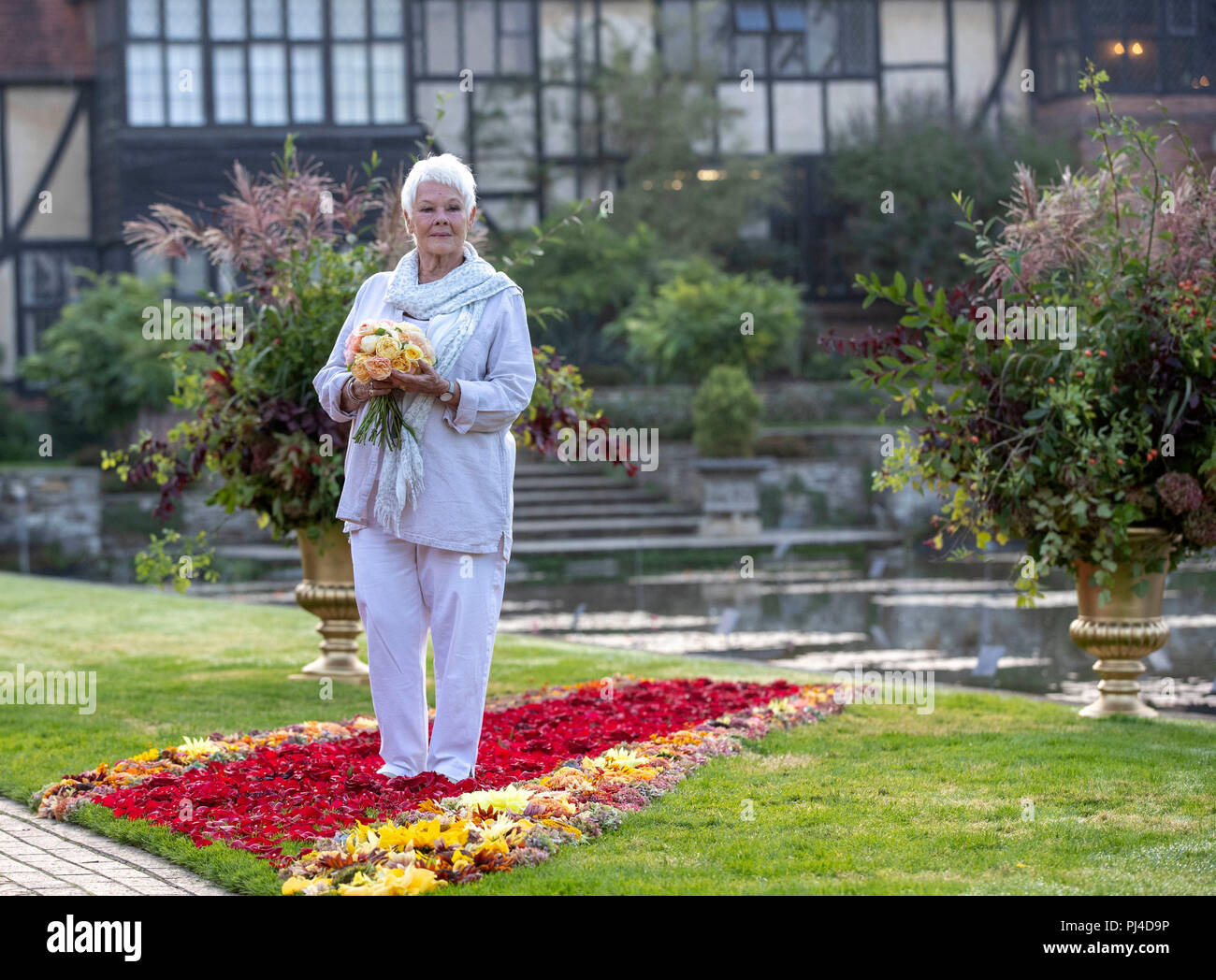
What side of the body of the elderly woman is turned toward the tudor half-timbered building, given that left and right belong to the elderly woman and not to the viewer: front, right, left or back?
back

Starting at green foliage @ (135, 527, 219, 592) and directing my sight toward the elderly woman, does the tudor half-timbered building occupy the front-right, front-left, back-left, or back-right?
back-left

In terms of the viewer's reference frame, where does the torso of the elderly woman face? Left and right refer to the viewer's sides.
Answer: facing the viewer

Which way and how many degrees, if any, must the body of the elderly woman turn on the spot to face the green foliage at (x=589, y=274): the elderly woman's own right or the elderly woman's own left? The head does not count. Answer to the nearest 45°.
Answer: approximately 180°

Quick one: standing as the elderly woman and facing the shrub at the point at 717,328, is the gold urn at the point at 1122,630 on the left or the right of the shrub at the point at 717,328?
right

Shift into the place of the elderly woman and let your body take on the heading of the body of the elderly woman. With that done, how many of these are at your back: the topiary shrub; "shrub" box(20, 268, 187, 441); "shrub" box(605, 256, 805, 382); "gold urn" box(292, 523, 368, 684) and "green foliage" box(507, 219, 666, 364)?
5

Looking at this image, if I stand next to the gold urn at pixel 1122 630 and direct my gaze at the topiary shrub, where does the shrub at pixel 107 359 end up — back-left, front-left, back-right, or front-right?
front-left

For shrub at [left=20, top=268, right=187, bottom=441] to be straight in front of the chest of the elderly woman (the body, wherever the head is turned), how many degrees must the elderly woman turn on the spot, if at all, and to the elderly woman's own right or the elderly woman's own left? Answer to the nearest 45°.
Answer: approximately 180°

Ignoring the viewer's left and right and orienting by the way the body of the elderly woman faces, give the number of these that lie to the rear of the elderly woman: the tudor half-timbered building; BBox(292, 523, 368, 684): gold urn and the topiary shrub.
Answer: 3

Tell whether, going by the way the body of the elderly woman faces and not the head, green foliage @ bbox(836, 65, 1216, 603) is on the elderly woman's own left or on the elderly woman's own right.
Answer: on the elderly woman's own left

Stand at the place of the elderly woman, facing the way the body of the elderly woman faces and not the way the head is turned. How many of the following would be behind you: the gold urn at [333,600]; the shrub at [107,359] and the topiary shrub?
3
